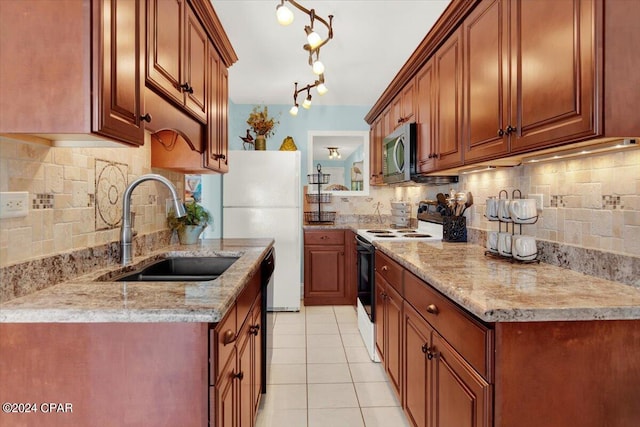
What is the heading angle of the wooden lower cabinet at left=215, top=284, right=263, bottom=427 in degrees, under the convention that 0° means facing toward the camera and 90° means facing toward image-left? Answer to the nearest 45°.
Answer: approximately 270°

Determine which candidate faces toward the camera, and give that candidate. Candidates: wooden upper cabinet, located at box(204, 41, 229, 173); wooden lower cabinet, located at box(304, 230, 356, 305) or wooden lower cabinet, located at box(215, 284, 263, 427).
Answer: wooden lower cabinet, located at box(304, 230, 356, 305)

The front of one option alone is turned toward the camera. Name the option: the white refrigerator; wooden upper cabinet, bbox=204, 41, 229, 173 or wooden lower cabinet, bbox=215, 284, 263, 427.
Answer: the white refrigerator

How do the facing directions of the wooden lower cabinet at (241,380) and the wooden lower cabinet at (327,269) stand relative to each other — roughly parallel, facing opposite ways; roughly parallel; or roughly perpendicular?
roughly perpendicular

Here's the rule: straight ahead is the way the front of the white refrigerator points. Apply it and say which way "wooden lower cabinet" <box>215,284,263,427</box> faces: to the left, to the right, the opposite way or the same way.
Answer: to the left

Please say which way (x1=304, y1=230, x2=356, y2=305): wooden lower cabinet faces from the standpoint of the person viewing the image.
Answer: facing the viewer

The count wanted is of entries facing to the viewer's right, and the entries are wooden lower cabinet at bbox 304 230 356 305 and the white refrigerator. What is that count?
0

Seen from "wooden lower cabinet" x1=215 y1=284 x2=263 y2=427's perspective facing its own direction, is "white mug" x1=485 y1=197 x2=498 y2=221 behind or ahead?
ahead

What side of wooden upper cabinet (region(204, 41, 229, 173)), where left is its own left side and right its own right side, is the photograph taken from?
right

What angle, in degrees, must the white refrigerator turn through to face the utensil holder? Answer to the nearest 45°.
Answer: approximately 45° to its left

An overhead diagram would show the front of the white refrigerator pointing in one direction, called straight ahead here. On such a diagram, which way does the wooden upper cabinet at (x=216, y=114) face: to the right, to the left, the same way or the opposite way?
to the left

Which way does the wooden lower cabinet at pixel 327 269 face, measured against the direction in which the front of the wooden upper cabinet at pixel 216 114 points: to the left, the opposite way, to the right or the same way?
to the right

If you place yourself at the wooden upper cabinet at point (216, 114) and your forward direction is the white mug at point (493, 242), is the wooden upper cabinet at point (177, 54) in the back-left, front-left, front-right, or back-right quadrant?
front-right

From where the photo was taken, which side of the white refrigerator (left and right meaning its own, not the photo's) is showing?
front

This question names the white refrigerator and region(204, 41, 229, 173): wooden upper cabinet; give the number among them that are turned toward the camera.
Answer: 1
